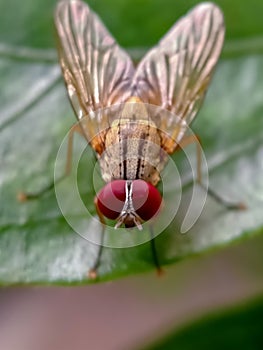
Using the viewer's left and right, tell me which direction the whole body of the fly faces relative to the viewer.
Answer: facing the viewer
